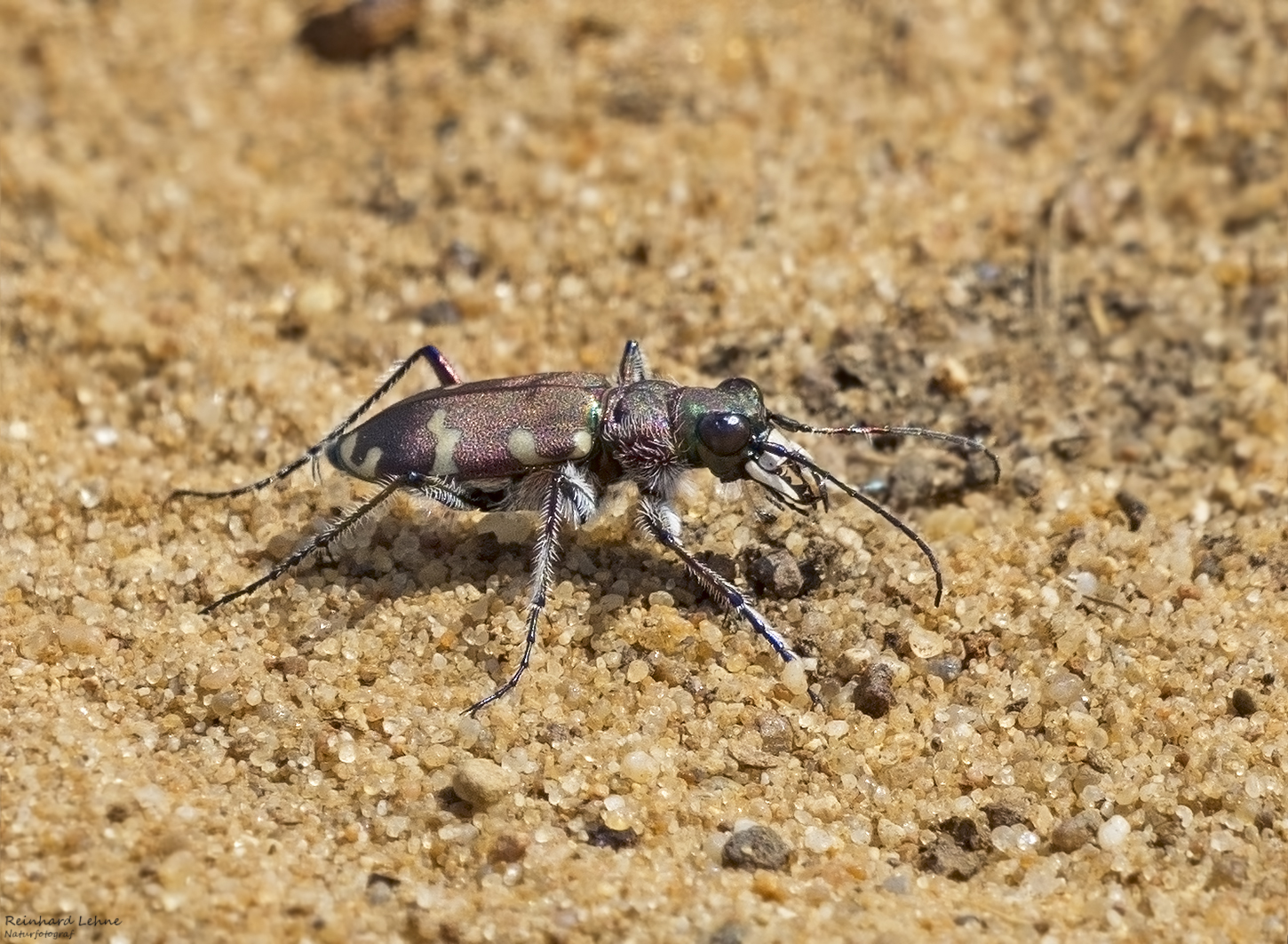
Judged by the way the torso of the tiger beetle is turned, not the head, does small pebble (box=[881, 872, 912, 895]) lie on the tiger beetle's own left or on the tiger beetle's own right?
on the tiger beetle's own right

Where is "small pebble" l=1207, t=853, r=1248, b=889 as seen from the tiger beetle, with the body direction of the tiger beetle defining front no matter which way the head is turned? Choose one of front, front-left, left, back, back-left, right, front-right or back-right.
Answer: front-right

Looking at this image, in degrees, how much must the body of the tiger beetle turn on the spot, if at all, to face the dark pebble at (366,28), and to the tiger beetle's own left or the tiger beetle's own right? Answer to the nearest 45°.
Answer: approximately 90° to the tiger beetle's own left

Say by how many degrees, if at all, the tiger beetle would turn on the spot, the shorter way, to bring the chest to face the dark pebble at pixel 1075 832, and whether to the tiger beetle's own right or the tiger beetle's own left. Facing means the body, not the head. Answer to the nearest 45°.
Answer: approximately 45° to the tiger beetle's own right

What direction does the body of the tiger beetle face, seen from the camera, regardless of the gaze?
to the viewer's right

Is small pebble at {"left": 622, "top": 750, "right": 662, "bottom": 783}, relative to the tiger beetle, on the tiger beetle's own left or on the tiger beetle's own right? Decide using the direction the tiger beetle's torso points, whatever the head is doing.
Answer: on the tiger beetle's own right

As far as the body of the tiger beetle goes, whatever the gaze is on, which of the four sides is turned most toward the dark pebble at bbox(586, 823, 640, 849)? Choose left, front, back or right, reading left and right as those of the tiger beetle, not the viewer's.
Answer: right
